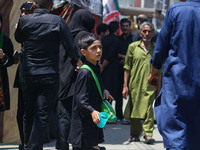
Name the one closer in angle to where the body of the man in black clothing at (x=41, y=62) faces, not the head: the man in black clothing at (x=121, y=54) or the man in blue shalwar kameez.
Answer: the man in black clothing

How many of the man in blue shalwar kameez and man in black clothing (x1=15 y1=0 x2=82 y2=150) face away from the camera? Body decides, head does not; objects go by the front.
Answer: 2

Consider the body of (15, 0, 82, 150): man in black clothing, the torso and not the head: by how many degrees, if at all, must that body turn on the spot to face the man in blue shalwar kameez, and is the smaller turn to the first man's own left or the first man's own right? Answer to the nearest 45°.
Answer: approximately 135° to the first man's own right

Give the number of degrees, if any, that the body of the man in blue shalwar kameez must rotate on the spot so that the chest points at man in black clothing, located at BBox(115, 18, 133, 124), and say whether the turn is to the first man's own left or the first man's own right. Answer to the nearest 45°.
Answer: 0° — they already face them

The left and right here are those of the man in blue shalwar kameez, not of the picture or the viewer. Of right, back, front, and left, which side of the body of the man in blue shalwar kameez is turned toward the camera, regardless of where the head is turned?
back

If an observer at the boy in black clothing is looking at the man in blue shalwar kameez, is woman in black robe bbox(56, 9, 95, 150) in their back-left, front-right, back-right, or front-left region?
back-left

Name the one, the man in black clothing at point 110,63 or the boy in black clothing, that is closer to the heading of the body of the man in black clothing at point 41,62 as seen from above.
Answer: the man in black clothing

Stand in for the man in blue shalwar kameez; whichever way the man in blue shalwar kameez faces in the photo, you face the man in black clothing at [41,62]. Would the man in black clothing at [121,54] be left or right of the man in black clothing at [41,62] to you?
right

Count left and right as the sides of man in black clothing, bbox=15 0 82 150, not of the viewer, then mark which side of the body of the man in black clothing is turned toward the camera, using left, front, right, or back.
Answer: back
